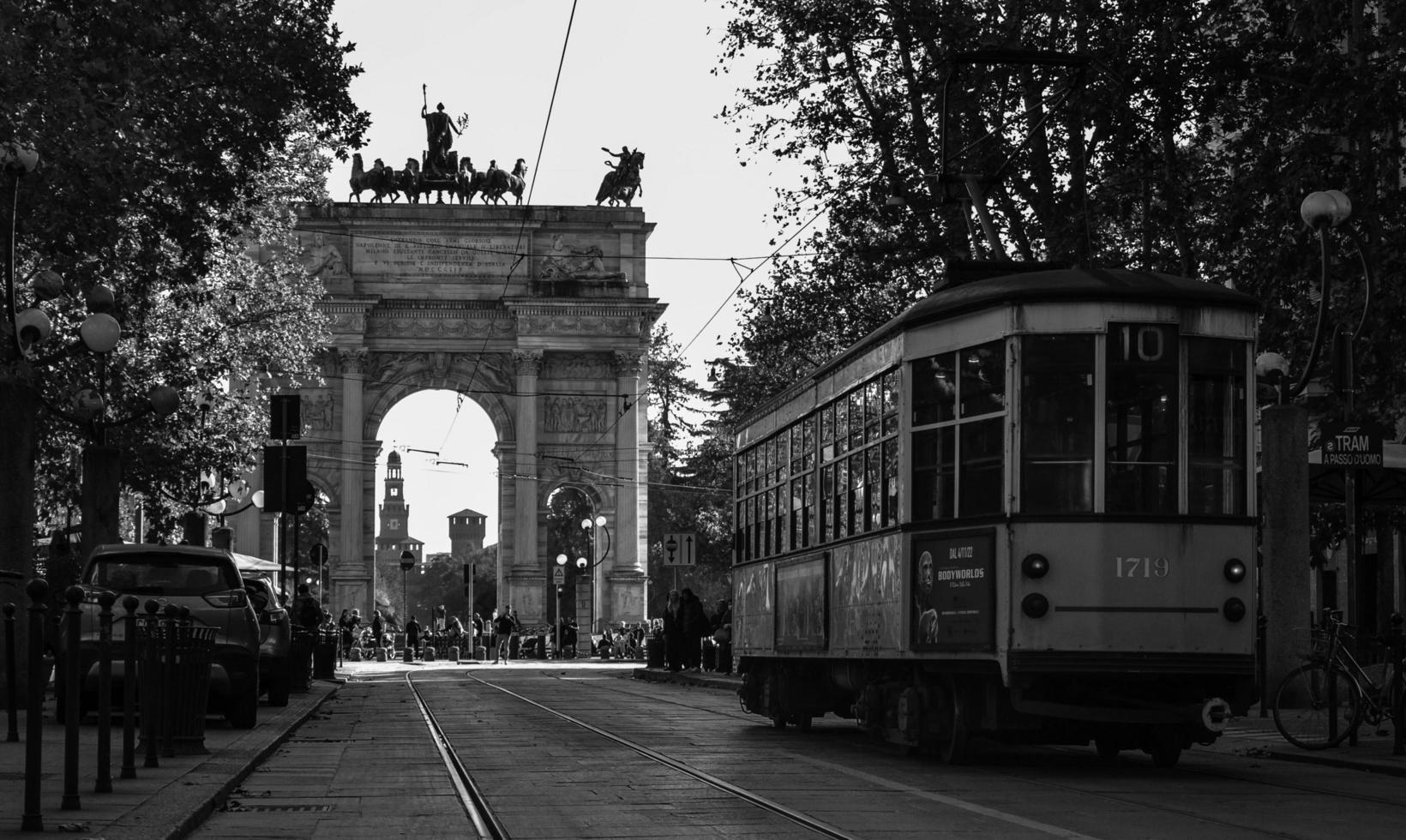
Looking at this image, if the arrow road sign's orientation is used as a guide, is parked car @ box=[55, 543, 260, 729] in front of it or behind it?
in front

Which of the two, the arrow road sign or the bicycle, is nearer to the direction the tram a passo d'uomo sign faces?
the bicycle

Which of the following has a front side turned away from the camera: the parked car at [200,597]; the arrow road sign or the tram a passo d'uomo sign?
the parked car

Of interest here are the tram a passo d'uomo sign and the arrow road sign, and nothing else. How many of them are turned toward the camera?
2

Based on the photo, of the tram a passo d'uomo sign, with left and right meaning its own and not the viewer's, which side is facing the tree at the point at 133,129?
right

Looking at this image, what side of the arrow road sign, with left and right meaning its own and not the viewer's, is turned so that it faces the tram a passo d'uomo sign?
front

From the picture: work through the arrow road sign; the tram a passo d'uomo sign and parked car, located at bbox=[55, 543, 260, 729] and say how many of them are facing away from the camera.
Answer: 1

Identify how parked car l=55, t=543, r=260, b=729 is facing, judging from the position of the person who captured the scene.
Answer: facing away from the viewer

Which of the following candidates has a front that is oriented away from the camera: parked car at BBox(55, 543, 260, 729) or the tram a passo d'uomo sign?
the parked car

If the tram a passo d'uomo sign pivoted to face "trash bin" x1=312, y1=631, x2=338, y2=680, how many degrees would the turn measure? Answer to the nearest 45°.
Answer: approximately 135° to its right

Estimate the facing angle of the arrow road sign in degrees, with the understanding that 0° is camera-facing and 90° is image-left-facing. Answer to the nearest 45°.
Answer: approximately 0°
